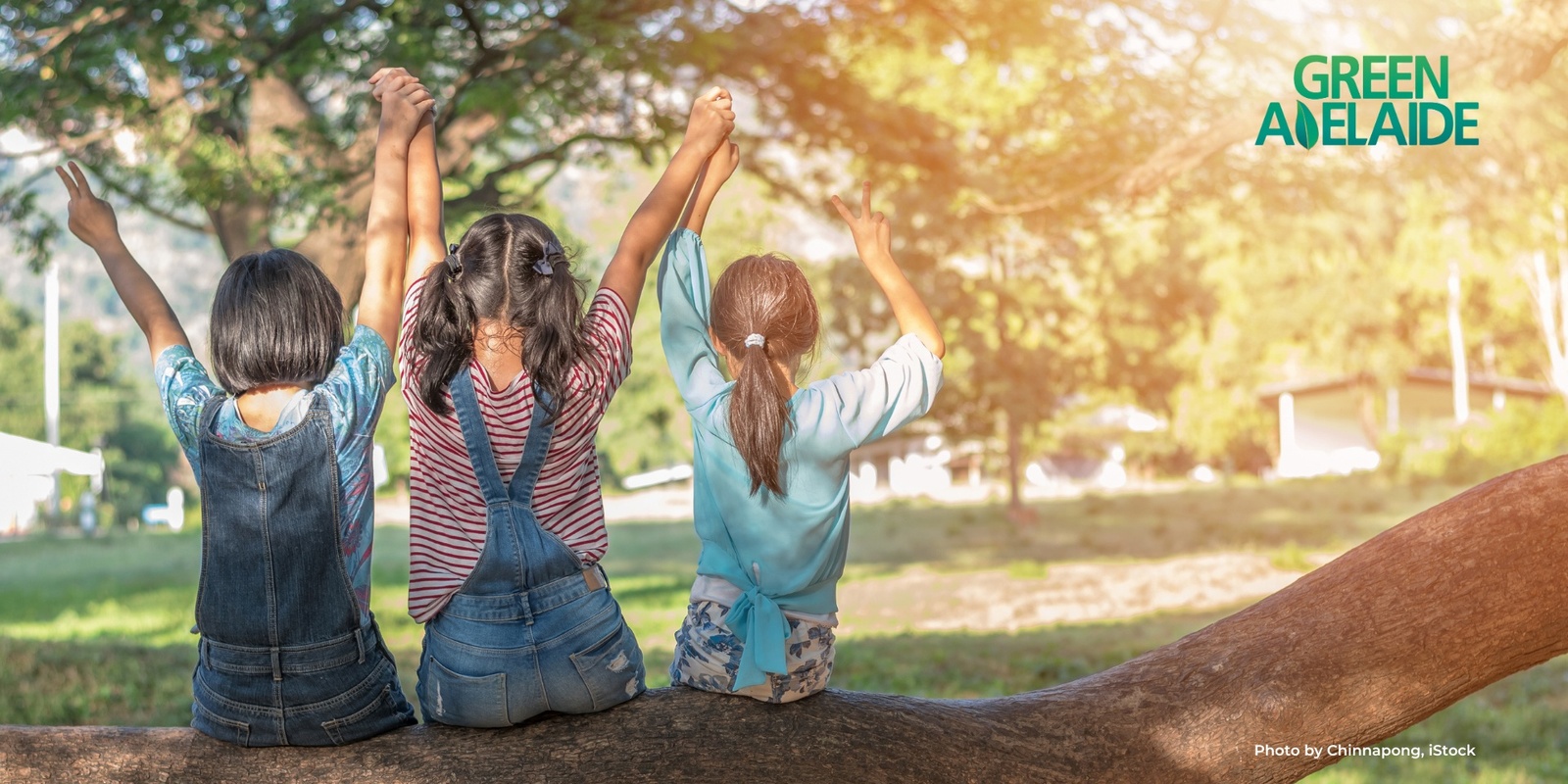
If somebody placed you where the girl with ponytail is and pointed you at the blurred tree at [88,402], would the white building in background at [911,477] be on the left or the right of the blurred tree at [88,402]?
right

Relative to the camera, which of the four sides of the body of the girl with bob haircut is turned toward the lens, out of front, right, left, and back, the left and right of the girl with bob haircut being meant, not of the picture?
back

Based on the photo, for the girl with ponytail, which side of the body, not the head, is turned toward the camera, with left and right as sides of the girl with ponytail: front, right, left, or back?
back

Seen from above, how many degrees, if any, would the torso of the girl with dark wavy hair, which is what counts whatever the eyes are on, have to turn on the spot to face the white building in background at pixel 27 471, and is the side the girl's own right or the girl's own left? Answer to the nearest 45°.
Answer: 0° — they already face it

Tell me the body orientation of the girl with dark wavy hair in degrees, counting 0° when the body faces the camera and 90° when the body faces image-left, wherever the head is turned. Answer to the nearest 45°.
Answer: approximately 180°

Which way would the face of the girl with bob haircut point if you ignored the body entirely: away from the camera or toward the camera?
away from the camera

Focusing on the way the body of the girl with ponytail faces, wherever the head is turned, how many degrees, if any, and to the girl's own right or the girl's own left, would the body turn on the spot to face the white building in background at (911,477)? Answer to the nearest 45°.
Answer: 0° — they already face it

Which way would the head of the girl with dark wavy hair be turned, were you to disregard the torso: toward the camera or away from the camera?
away from the camera
